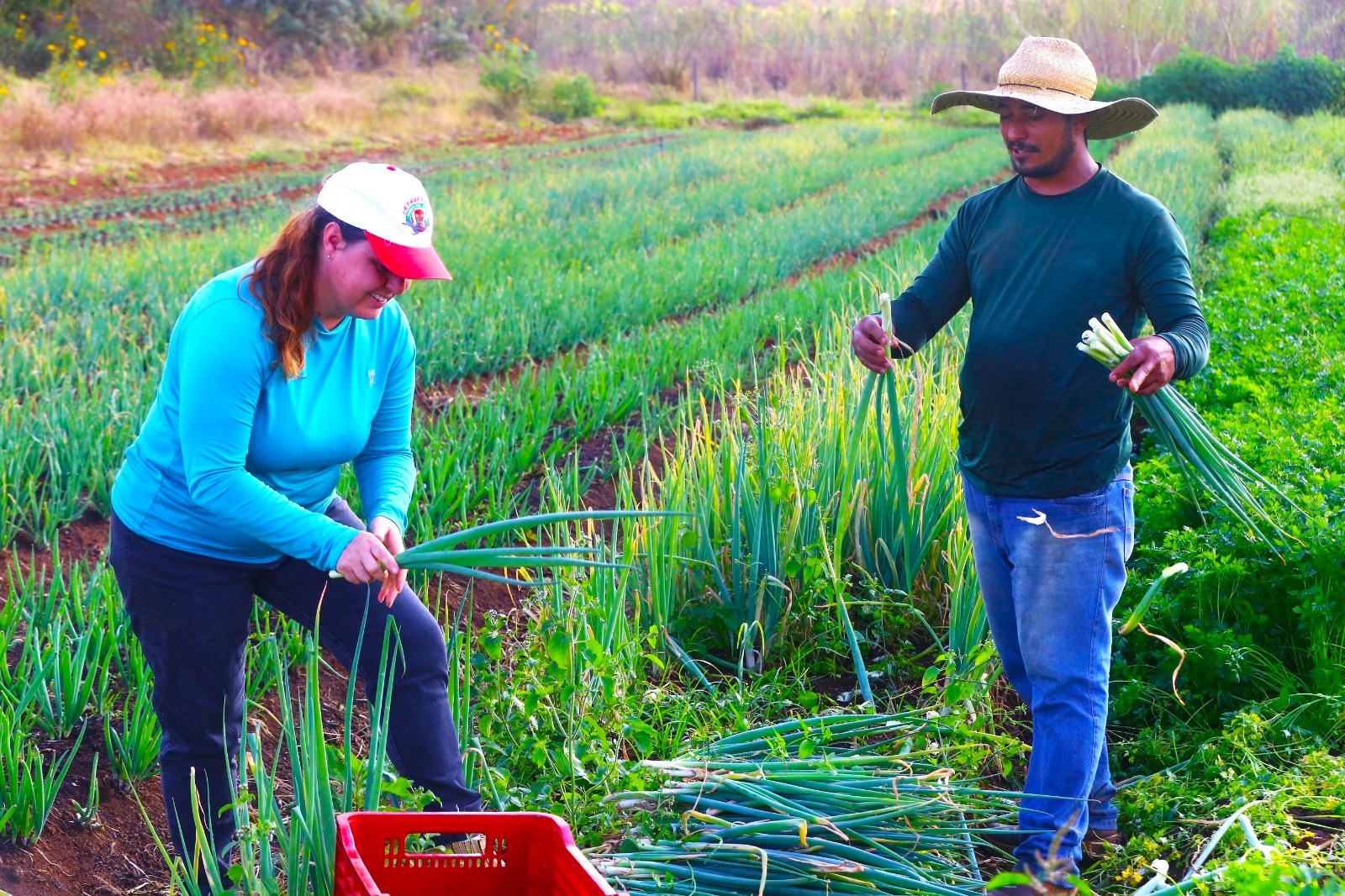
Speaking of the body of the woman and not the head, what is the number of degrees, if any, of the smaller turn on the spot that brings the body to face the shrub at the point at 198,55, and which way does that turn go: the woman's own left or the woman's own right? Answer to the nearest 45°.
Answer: approximately 135° to the woman's own left

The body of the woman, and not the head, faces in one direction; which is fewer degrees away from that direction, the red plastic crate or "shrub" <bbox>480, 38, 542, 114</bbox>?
the red plastic crate

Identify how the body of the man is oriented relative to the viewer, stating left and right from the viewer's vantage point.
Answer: facing the viewer and to the left of the viewer

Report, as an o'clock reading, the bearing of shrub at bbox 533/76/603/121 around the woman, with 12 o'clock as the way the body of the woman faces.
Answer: The shrub is roughly at 8 o'clock from the woman.

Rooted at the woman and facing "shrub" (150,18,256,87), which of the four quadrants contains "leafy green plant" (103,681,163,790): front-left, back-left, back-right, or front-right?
front-left

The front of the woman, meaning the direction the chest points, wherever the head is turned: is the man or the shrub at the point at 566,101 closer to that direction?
the man

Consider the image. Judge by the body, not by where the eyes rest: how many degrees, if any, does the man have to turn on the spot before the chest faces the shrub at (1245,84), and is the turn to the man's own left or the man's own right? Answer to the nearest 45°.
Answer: approximately 135° to the man's own right

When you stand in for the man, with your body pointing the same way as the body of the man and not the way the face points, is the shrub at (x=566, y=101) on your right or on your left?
on your right

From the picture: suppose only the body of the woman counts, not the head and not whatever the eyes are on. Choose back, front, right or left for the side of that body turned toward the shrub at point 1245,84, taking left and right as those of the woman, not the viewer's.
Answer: left

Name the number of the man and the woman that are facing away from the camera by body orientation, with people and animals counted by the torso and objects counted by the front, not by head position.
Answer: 0

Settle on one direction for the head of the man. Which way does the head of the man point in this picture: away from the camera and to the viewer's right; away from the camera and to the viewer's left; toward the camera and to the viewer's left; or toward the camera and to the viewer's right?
toward the camera and to the viewer's left

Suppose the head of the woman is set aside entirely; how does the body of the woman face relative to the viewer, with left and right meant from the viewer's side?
facing the viewer and to the right of the viewer
